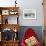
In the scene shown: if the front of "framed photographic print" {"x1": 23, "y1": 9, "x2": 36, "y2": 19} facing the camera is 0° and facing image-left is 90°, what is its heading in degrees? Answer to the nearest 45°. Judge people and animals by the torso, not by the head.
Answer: approximately 0°
